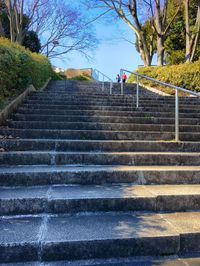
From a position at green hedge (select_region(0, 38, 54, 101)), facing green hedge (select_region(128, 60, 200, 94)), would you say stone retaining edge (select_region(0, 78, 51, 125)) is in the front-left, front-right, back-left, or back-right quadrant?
back-right

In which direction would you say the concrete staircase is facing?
toward the camera

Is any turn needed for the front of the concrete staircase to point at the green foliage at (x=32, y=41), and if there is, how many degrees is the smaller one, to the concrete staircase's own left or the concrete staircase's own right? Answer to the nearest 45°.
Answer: approximately 180°

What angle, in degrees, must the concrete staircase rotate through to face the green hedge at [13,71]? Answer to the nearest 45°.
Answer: approximately 135° to its right

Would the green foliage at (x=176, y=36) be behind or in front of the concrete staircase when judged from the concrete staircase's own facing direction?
behind

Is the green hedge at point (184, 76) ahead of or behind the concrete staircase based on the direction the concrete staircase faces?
behind
